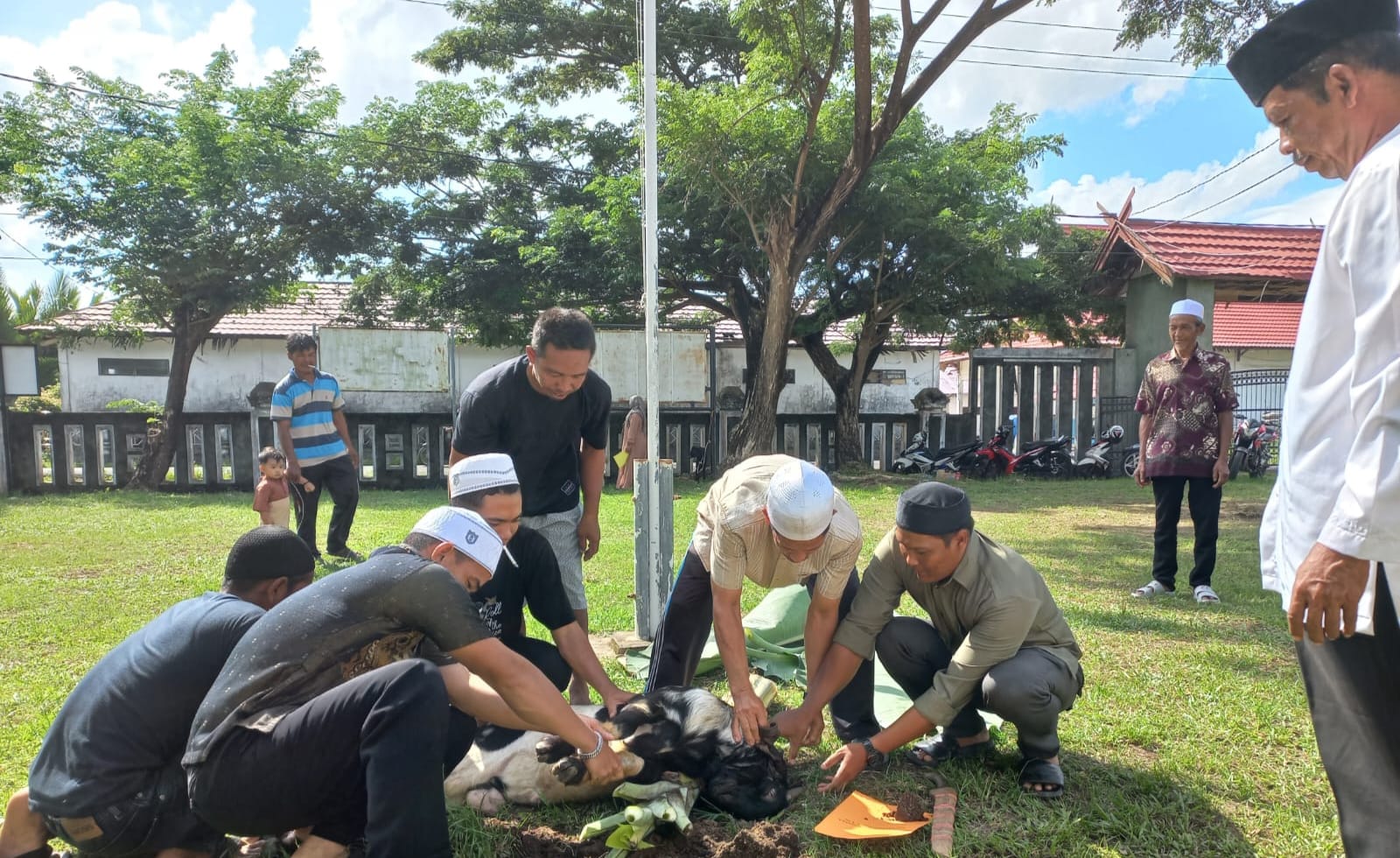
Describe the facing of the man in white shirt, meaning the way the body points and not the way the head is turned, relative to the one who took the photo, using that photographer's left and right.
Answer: facing to the left of the viewer

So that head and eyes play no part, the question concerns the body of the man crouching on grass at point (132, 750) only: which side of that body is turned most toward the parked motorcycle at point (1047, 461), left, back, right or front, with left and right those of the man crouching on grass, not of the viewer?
front

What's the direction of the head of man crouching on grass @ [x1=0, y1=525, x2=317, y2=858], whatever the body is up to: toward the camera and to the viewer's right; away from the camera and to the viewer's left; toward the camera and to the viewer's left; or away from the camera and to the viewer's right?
away from the camera and to the viewer's right

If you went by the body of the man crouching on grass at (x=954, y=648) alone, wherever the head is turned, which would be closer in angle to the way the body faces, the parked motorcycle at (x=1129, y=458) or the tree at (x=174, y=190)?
the tree

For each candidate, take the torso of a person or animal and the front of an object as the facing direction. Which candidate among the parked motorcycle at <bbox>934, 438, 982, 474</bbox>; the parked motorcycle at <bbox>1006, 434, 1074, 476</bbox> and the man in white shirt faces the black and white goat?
the man in white shirt

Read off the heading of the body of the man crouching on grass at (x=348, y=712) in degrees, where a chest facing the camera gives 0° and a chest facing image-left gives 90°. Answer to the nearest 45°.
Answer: approximately 270°

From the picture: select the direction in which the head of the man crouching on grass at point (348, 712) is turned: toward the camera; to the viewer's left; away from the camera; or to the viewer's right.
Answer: to the viewer's right

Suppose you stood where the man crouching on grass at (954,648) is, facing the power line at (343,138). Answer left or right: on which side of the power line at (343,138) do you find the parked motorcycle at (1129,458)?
right

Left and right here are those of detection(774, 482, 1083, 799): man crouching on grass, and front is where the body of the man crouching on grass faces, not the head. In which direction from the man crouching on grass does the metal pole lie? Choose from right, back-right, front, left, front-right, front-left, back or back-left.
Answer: right

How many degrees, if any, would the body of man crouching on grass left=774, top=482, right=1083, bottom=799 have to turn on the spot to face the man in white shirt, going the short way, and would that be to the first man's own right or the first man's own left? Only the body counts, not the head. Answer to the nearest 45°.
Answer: approximately 90° to the first man's own left

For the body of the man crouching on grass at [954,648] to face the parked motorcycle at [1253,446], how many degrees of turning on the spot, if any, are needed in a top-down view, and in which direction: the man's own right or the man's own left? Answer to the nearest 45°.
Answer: approximately 135° to the man's own right

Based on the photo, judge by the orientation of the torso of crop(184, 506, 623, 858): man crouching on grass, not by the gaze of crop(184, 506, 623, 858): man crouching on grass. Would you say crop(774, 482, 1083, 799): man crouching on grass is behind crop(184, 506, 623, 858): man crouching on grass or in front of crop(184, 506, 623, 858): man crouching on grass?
in front
